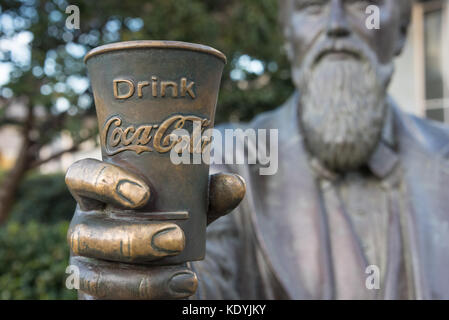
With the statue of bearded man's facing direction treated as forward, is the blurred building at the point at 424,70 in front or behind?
behind

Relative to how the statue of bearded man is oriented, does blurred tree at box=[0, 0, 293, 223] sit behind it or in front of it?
behind

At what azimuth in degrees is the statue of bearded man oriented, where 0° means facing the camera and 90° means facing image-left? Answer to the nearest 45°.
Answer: approximately 0°
